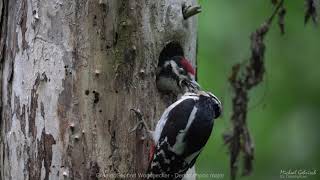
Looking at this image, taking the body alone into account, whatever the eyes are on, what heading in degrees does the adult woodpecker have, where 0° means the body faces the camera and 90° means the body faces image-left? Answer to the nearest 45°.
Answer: approximately 135°
